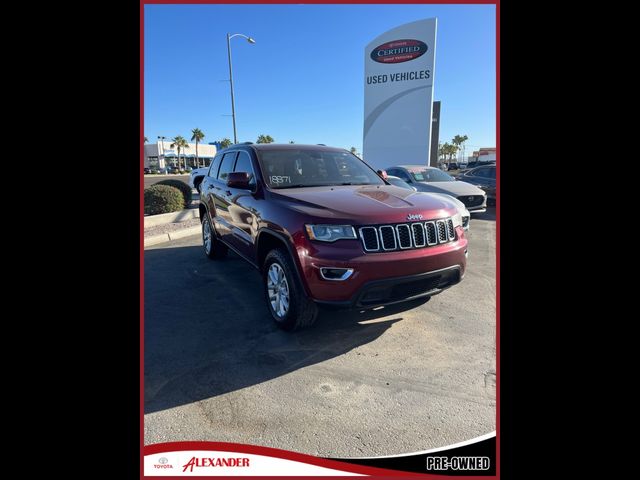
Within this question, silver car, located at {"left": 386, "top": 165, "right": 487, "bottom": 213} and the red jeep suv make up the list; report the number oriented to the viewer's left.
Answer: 0

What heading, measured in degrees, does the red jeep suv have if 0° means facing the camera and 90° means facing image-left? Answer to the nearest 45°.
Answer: approximately 315°

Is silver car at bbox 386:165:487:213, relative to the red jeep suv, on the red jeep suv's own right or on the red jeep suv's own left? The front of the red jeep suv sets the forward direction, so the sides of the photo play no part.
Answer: on the red jeep suv's own left

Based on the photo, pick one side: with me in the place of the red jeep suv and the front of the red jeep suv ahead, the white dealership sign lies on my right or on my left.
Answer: on my left

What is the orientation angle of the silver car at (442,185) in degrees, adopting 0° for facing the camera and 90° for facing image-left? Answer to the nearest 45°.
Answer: approximately 315°
